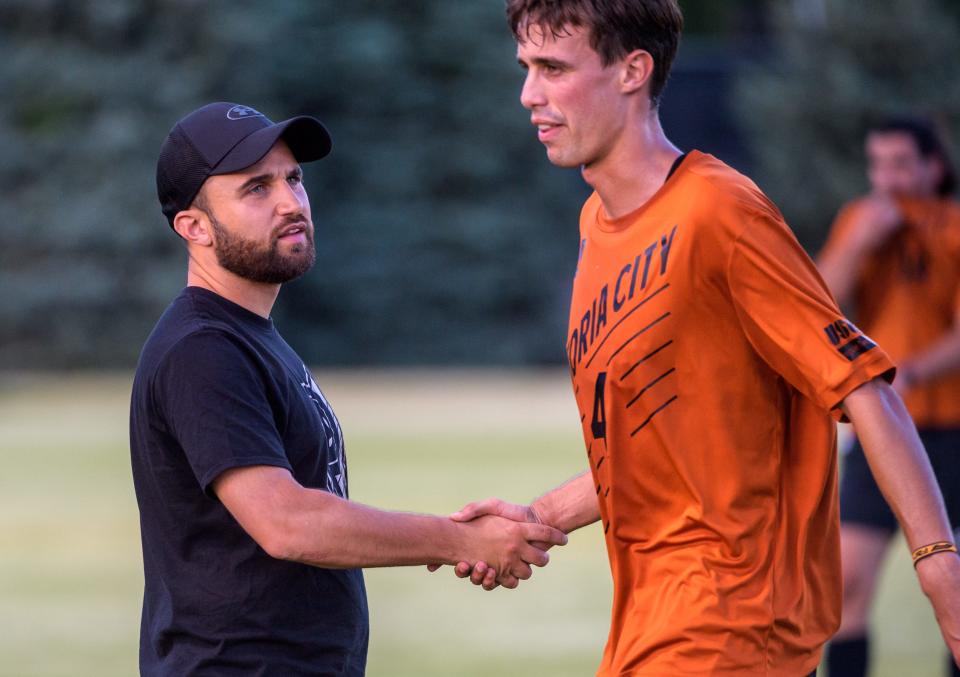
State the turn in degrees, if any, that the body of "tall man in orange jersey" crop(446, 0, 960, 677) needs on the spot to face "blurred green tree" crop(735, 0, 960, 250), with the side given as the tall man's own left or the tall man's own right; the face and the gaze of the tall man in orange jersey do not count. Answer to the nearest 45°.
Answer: approximately 135° to the tall man's own right

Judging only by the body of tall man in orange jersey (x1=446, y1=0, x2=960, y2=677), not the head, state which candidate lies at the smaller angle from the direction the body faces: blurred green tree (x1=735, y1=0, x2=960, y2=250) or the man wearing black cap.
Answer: the man wearing black cap

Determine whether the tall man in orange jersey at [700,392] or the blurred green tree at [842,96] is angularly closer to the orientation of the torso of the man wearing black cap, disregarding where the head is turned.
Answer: the tall man in orange jersey

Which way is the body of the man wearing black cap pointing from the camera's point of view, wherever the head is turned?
to the viewer's right

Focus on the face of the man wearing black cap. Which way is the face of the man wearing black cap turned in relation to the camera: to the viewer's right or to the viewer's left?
to the viewer's right

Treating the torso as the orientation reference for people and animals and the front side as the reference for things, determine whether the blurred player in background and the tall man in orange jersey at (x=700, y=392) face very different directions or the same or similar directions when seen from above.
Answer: same or similar directions

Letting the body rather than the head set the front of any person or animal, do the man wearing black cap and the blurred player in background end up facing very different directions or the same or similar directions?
very different directions

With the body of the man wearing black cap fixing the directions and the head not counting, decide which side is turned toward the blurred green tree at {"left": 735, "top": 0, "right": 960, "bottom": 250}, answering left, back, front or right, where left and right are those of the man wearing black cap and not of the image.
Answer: left

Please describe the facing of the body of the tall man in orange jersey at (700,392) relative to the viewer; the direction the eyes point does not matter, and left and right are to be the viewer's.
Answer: facing the viewer and to the left of the viewer

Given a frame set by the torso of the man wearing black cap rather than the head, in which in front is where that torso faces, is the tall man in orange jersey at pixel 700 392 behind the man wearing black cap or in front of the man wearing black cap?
in front

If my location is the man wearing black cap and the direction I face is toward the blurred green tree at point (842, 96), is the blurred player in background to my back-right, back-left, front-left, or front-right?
front-right

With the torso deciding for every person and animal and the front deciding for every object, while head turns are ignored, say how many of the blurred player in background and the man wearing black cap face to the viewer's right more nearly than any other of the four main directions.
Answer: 1

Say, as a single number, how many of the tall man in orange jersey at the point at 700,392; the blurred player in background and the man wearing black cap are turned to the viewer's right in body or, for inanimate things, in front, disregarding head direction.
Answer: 1

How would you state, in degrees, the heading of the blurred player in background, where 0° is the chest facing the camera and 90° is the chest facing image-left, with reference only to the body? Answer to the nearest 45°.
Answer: approximately 45°

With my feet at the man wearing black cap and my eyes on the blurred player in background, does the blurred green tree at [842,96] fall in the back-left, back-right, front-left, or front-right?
front-left

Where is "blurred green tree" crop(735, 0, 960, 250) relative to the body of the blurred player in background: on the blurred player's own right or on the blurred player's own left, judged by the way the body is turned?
on the blurred player's own right
